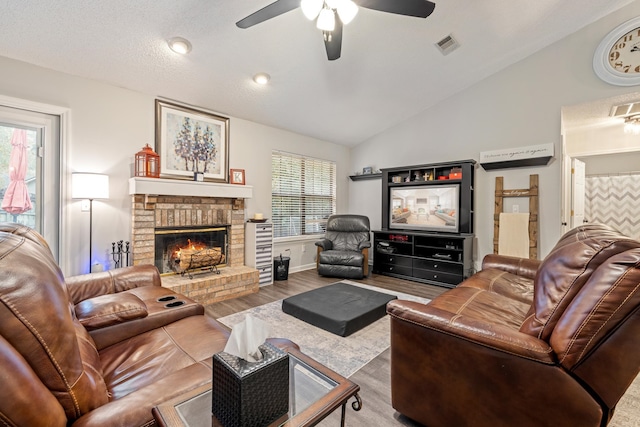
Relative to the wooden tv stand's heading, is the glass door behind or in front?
in front

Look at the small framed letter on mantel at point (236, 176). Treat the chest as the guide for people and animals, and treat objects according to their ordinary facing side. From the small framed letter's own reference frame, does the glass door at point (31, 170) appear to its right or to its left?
on its right

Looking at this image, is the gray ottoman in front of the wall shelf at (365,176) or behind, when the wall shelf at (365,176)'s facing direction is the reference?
in front

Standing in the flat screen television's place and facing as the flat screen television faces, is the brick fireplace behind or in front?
in front

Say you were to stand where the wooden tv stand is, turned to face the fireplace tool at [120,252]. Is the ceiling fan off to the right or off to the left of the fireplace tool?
left

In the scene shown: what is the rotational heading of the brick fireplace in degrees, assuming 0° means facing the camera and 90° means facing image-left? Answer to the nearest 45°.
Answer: approximately 315°

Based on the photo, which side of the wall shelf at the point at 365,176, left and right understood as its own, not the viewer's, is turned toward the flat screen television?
left

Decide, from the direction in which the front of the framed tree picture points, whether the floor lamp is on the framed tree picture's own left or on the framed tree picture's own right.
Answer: on the framed tree picture's own right

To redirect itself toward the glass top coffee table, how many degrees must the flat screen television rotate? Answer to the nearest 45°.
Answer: approximately 45° to its left

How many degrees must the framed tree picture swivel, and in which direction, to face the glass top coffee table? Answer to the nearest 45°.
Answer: approximately 45° to its right

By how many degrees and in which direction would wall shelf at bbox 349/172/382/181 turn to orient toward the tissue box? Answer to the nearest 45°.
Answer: approximately 45° to its left
